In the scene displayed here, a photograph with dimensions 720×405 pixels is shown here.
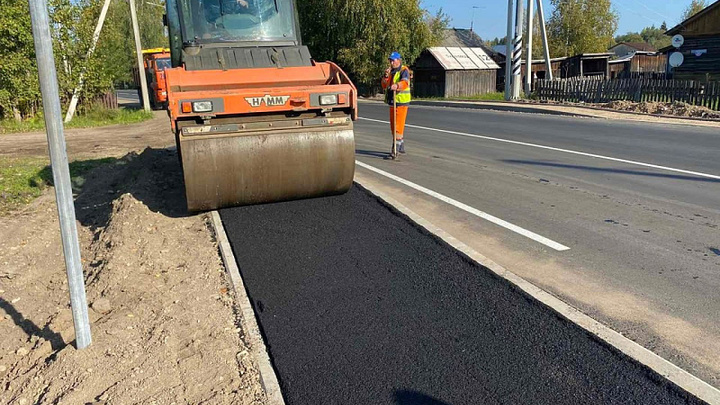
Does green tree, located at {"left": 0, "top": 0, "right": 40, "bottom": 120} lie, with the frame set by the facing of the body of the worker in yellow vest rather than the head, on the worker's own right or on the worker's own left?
on the worker's own right

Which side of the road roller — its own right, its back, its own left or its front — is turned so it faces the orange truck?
back

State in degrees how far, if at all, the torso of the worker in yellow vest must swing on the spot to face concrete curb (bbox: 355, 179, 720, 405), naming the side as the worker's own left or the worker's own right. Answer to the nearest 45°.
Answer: approximately 45° to the worker's own left

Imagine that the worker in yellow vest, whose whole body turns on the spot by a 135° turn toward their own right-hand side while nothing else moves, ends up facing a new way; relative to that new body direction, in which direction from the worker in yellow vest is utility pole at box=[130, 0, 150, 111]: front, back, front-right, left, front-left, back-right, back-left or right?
front-left

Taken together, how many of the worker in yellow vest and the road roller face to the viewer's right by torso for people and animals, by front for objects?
0

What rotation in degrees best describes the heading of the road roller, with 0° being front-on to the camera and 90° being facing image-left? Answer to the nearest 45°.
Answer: approximately 0°

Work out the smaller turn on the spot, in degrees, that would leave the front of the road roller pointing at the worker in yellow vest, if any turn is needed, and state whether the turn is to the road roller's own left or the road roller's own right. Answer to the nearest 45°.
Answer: approximately 135° to the road roller's own left

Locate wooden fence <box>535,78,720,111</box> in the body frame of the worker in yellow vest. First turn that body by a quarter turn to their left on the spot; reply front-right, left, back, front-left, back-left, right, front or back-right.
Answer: left

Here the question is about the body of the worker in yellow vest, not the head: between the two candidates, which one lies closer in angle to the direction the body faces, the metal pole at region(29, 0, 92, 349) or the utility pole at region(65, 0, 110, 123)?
the metal pole

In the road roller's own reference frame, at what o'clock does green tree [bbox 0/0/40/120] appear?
The green tree is roughly at 5 o'clock from the road roller.

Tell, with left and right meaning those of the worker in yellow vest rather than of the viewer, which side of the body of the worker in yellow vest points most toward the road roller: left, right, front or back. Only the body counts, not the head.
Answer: front

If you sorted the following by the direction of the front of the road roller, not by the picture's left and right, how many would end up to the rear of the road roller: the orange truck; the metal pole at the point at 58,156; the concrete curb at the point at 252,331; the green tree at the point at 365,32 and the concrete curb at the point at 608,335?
2

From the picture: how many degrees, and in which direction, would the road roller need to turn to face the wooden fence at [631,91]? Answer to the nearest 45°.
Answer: approximately 135° to its left

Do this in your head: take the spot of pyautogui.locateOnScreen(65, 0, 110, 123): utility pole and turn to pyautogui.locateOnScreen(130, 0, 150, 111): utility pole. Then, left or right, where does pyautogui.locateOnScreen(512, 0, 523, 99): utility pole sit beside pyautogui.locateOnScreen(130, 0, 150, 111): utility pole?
right

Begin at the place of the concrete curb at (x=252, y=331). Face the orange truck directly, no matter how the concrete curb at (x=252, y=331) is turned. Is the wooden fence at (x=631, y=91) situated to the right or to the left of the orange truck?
right

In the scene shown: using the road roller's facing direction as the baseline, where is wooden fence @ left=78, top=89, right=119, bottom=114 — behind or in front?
behind

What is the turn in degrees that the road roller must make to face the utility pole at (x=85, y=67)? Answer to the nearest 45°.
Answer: approximately 180°
